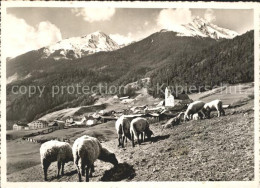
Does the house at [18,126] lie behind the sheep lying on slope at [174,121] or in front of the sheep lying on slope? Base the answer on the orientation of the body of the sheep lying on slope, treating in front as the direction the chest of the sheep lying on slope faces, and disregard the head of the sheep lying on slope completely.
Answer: in front

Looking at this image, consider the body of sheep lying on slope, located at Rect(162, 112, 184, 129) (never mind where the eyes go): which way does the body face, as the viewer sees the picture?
to the viewer's left

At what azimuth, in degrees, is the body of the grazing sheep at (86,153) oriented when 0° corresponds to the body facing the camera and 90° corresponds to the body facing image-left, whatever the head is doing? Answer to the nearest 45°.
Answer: approximately 225°

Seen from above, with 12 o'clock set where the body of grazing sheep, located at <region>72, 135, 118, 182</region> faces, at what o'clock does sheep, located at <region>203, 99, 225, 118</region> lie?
The sheep is roughly at 1 o'clock from the grazing sheep.

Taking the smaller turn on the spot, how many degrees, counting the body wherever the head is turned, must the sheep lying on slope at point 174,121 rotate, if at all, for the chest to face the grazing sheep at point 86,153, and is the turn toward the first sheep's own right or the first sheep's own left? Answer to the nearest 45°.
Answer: approximately 45° to the first sheep's own left

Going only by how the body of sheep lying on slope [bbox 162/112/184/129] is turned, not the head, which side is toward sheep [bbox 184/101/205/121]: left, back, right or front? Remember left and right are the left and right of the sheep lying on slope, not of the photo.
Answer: back

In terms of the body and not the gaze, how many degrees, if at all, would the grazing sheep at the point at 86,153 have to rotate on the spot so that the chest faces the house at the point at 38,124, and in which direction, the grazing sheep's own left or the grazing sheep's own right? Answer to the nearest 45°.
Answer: approximately 90° to the grazing sheep's own left

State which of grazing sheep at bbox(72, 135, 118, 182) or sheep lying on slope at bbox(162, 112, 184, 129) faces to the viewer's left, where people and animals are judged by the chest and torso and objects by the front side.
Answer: sheep lying on slope at bbox(162, 112, 184, 129)

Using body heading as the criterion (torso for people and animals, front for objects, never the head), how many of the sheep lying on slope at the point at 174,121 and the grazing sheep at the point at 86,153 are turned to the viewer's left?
1

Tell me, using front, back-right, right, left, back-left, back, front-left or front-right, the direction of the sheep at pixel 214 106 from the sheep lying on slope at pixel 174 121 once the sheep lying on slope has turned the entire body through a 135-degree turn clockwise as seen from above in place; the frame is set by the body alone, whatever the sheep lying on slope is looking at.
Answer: front-right

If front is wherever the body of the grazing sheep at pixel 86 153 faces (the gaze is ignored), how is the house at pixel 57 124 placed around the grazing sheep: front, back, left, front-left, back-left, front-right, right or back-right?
left

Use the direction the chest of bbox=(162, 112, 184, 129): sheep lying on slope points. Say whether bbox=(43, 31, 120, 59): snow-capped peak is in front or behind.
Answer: in front

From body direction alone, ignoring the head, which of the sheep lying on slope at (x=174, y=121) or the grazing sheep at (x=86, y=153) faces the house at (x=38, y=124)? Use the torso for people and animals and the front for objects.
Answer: the sheep lying on slope at (x=174, y=121)
